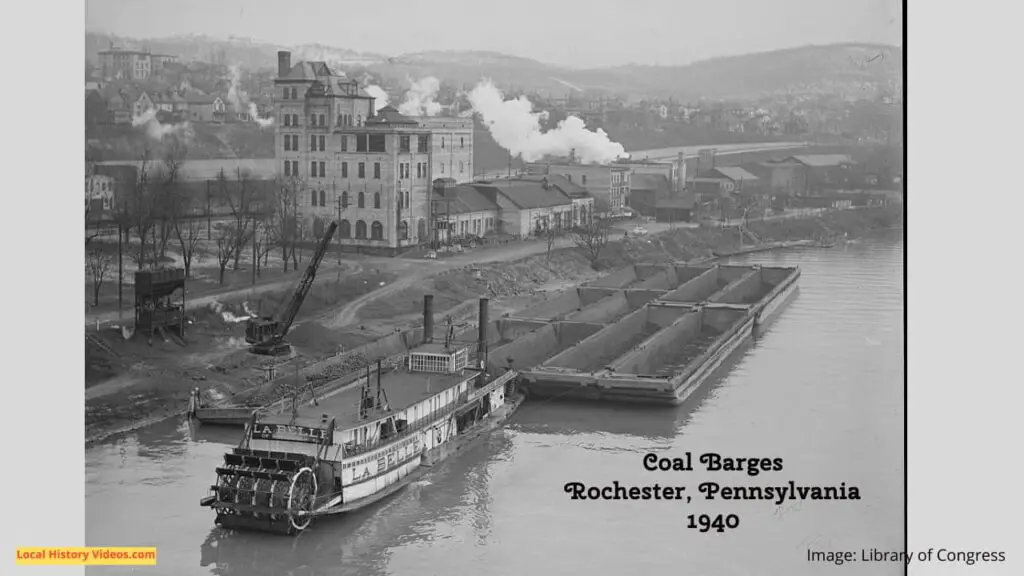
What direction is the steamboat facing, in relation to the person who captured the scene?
facing away from the viewer and to the right of the viewer

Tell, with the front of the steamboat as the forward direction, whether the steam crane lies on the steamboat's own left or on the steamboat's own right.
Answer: on the steamboat's own left

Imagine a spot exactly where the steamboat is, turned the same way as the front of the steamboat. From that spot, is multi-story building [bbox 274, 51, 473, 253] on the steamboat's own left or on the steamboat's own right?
on the steamboat's own left

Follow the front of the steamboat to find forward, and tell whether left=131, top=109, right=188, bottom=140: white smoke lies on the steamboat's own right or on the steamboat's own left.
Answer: on the steamboat's own left

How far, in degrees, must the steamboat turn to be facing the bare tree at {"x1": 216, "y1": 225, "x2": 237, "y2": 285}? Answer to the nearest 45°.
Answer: approximately 45° to its left

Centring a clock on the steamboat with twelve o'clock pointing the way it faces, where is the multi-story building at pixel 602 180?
The multi-story building is roughly at 11 o'clock from the steamboat.

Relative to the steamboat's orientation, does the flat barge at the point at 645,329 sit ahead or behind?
ahead

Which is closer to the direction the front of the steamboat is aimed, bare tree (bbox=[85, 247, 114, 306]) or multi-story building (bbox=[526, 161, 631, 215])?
the multi-story building

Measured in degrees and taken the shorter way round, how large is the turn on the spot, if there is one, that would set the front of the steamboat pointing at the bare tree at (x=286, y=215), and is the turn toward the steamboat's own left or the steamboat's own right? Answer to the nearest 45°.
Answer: approximately 45° to the steamboat's own left

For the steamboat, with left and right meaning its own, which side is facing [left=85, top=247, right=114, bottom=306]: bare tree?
left
